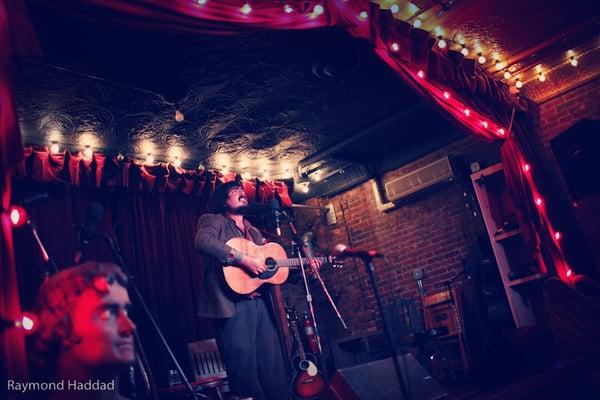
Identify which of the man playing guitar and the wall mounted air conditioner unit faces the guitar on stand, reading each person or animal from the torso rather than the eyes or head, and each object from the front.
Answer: the wall mounted air conditioner unit

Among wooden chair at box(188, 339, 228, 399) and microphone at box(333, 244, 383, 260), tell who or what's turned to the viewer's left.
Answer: the microphone

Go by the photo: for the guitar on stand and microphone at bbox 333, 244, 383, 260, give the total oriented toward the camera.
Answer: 1

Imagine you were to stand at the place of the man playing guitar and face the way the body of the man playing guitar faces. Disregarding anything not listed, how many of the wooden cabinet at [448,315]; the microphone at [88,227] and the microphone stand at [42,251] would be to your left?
1

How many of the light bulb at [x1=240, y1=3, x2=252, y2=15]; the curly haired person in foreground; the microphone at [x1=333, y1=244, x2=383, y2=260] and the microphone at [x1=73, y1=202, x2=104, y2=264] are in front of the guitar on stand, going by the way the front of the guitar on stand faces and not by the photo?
4

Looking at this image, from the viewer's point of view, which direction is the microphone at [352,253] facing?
to the viewer's left

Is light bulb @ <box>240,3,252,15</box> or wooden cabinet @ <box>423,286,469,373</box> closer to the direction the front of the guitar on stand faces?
the light bulb

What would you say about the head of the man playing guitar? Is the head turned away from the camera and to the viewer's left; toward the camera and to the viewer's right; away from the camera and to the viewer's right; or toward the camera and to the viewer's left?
toward the camera and to the viewer's right

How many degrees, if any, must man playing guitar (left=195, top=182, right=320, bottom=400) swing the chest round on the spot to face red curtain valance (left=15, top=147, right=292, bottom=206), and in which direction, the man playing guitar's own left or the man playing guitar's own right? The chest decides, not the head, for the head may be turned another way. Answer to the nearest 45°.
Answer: approximately 180°

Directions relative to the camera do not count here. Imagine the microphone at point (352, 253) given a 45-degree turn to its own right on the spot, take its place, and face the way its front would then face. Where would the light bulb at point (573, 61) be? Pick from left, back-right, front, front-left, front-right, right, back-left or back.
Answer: right
